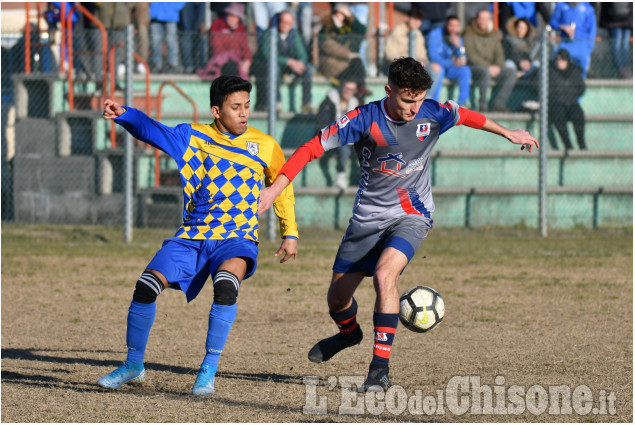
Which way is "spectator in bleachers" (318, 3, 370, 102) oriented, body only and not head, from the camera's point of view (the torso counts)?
toward the camera

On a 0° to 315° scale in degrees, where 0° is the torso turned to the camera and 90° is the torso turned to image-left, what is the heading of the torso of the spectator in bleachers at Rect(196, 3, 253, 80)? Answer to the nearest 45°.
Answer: approximately 0°

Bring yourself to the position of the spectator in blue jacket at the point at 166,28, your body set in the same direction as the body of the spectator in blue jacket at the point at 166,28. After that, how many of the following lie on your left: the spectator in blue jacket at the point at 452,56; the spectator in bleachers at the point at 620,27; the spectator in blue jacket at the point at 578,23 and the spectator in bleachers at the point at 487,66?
4

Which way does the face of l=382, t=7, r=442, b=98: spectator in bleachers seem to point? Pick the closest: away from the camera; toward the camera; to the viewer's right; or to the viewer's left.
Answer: toward the camera

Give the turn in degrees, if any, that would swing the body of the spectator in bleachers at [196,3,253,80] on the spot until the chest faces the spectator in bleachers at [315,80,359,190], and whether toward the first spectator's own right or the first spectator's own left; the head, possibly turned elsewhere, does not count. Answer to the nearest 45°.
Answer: approximately 90° to the first spectator's own left

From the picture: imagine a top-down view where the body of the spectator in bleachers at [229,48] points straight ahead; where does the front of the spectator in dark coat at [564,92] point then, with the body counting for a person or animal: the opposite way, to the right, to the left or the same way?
the same way

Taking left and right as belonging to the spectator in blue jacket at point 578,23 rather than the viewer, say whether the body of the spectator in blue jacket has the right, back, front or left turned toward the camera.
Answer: front

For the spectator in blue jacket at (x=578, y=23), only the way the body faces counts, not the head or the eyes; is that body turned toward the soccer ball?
yes

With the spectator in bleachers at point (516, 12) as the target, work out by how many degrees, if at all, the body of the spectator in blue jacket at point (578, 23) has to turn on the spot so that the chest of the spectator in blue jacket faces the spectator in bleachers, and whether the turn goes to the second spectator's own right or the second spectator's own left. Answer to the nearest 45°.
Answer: approximately 90° to the second spectator's own right

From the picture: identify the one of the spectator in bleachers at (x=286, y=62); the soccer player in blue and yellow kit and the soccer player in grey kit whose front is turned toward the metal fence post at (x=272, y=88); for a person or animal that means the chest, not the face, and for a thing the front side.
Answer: the spectator in bleachers

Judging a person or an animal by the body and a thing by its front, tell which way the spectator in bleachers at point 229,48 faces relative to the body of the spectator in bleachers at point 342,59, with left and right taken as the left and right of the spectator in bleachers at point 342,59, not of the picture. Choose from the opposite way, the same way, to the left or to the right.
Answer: the same way

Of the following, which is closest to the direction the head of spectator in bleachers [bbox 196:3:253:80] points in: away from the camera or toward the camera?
toward the camera

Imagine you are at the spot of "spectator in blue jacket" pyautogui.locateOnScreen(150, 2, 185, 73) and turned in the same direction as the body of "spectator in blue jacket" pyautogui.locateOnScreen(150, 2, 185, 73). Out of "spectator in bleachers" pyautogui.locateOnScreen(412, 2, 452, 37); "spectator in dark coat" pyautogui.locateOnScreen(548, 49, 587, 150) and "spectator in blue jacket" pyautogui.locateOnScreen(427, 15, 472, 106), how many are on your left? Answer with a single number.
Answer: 3

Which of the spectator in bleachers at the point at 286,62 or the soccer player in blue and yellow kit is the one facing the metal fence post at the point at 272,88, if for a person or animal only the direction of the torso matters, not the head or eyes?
the spectator in bleachers

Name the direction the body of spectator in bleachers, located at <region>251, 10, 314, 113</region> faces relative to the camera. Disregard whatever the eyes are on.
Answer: toward the camera

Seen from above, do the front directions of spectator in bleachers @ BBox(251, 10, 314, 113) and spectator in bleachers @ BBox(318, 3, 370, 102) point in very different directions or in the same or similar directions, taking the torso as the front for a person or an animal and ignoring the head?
same or similar directions

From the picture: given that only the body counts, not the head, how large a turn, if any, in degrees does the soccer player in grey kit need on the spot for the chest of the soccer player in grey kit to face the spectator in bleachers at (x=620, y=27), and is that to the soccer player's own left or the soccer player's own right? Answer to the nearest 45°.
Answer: approximately 135° to the soccer player's own left
